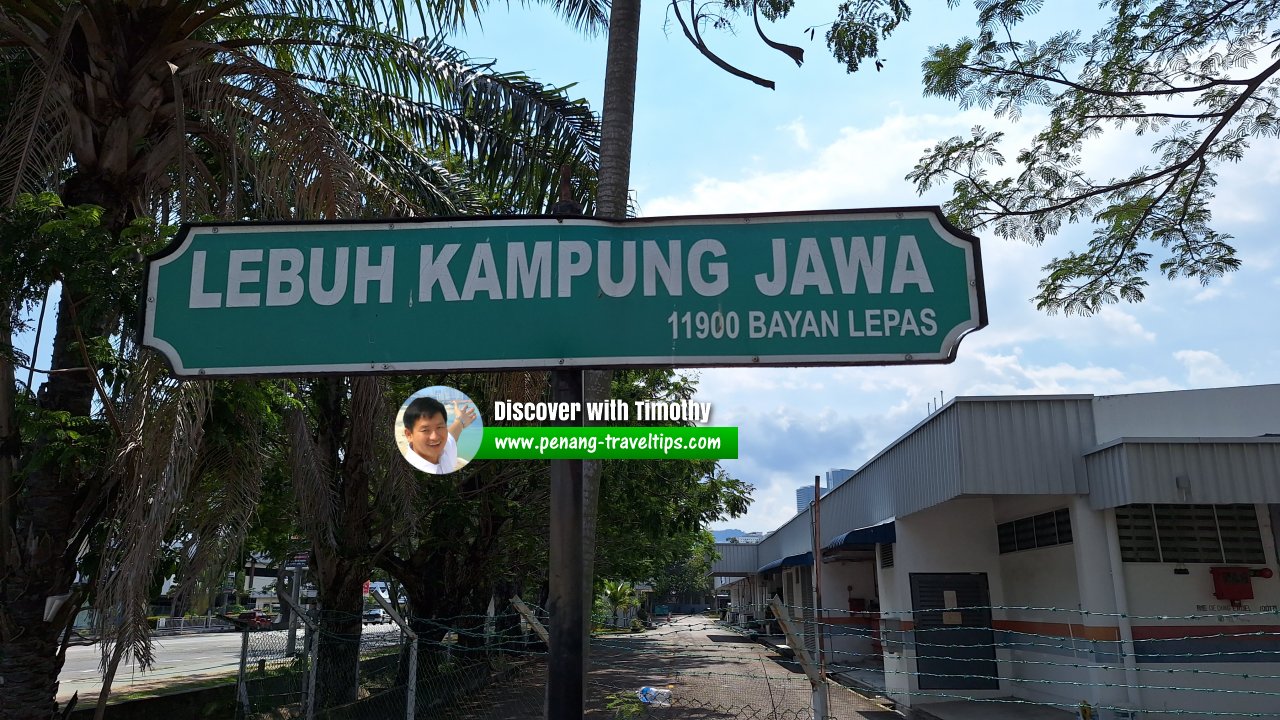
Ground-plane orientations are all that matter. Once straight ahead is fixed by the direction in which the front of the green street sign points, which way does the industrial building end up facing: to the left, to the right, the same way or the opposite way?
to the right

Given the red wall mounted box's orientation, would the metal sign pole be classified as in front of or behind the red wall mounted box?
in front

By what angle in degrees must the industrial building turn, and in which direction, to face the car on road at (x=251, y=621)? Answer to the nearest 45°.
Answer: approximately 45° to its right

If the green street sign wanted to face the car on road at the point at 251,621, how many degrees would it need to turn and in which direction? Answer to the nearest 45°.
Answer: approximately 180°

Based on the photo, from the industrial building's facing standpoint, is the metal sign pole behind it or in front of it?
in front

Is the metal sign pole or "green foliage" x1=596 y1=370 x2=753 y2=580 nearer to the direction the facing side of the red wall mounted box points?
the metal sign pole

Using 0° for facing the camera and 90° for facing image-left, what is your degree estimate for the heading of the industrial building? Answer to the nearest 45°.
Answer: approximately 45°

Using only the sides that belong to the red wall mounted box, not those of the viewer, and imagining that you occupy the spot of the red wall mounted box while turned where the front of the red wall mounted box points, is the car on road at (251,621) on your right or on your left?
on your right
